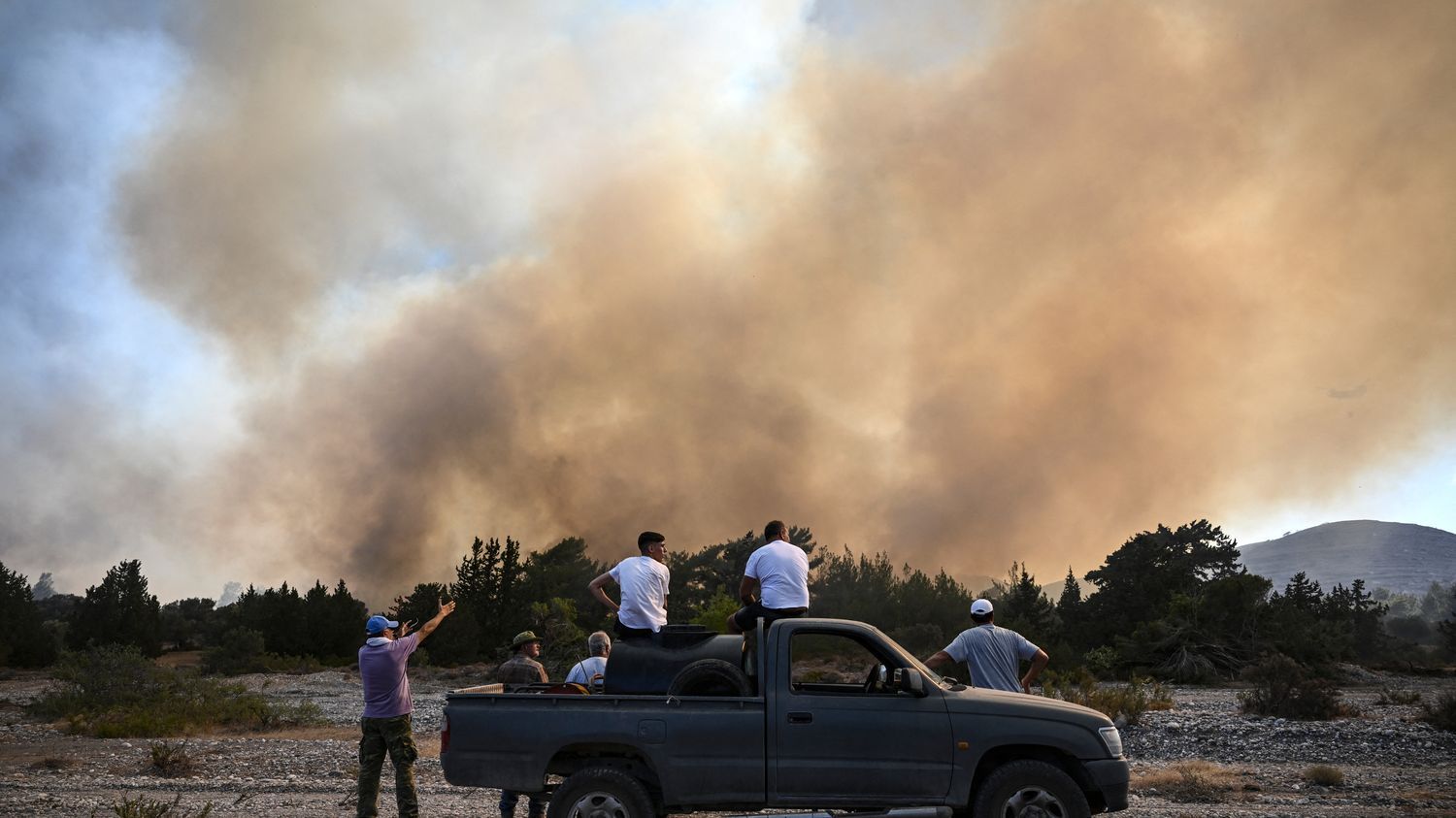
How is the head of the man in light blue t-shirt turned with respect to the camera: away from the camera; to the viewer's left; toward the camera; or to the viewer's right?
away from the camera

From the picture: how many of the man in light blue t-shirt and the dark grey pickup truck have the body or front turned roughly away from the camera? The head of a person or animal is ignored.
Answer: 1

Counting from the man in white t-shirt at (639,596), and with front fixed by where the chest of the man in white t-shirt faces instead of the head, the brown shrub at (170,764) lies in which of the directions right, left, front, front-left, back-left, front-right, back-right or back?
left

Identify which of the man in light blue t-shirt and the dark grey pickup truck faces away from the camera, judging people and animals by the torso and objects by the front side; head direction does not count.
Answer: the man in light blue t-shirt

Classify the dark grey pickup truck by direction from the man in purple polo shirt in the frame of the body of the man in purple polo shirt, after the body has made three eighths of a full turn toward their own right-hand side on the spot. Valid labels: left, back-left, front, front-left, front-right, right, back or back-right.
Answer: front-left

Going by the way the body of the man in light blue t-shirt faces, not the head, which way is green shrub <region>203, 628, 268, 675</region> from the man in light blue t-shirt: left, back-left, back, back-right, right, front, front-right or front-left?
front-left

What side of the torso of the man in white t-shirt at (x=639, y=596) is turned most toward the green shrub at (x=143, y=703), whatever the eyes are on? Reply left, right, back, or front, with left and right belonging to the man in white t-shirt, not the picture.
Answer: left

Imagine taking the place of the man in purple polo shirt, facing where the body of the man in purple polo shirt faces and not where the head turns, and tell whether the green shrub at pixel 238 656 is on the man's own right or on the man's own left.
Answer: on the man's own left

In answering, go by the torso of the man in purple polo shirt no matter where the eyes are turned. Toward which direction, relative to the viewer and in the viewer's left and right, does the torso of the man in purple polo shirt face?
facing away from the viewer and to the right of the viewer

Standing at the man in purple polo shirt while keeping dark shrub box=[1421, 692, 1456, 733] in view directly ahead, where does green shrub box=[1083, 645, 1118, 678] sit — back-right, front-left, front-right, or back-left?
front-left

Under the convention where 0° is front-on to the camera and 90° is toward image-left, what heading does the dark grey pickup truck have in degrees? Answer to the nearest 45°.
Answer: approximately 270°
